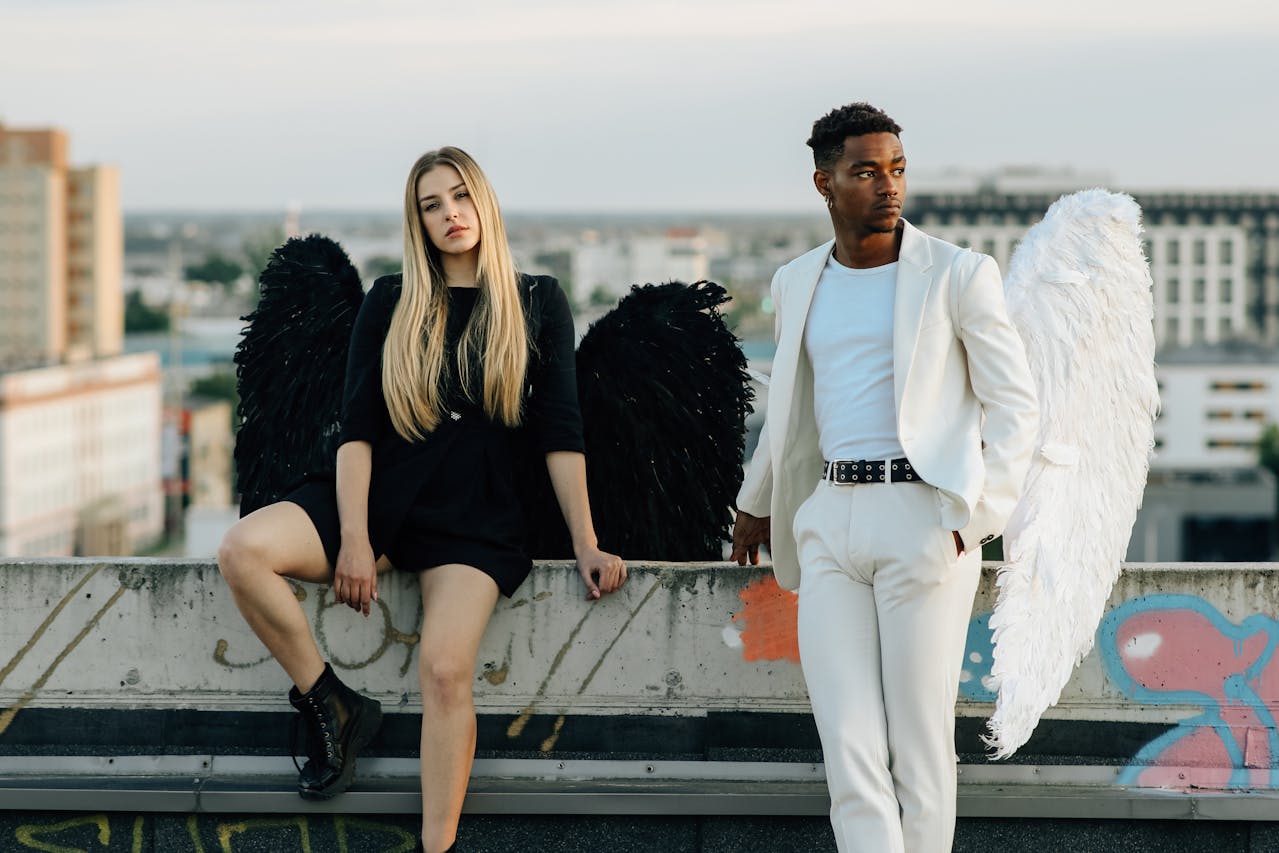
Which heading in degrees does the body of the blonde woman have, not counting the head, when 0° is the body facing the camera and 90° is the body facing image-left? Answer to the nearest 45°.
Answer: approximately 0°
